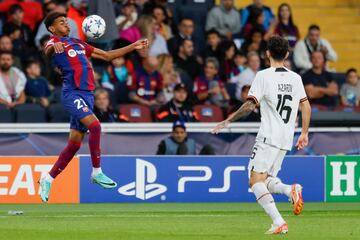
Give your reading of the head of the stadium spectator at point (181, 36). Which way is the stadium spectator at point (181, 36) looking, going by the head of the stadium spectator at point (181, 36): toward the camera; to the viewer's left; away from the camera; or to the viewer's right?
toward the camera

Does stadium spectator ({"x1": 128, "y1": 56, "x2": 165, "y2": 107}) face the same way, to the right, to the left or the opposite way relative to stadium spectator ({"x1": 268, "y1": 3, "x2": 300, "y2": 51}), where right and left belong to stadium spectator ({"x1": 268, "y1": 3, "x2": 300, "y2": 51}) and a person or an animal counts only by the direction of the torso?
the same way

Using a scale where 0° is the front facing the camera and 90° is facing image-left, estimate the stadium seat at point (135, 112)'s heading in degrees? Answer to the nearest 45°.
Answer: approximately 0°

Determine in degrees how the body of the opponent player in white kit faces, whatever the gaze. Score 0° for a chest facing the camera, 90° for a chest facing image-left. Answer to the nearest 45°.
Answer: approximately 135°

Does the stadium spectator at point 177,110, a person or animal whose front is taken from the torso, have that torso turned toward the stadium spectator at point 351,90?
no

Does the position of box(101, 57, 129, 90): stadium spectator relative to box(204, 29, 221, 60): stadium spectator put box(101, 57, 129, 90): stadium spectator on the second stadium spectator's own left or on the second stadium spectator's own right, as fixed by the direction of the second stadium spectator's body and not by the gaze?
on the second stadium spectator's own right

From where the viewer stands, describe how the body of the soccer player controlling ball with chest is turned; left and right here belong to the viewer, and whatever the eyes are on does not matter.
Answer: facing the viewer and to the right of the viewer

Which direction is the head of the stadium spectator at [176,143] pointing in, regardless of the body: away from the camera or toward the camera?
toward the camera

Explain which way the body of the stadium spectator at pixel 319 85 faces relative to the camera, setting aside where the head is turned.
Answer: toward the camera

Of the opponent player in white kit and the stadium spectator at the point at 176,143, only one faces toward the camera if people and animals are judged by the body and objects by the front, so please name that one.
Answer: the stadium spectator

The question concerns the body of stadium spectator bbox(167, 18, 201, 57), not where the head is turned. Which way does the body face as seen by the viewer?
toward the camera

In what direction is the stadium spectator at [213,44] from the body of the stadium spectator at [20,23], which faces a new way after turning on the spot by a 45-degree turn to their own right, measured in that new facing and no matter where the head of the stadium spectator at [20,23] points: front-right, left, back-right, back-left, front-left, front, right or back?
back-left

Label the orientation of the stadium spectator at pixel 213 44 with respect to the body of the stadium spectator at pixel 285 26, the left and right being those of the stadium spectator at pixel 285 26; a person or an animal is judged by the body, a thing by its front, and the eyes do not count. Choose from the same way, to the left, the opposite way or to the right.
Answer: the same way

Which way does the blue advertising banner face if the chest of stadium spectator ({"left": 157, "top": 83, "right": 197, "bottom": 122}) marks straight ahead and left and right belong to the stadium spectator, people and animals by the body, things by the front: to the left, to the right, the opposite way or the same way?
the same way

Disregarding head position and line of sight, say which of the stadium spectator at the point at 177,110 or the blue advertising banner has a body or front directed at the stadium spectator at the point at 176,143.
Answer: the stadium spectator at the point at 177,110

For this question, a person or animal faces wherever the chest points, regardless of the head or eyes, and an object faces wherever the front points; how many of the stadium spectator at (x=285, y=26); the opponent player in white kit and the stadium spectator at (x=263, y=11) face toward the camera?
2

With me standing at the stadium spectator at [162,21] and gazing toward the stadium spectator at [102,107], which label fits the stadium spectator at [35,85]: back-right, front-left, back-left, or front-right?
front-right

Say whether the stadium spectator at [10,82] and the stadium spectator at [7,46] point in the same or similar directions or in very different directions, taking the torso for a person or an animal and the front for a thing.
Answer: same or similar directions

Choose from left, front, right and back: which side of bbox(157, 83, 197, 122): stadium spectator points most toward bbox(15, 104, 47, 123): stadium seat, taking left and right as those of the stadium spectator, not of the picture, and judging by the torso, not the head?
right

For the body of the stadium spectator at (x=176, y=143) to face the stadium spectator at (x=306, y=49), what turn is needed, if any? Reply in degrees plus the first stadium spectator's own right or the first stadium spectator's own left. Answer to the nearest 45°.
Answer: approximately 135° to the first stadium spectator's own left

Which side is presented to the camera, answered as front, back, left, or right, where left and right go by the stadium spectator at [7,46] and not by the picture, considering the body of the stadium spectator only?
front
